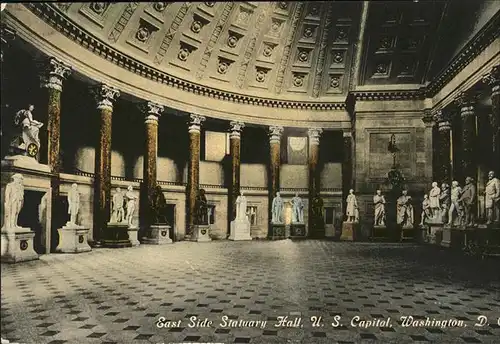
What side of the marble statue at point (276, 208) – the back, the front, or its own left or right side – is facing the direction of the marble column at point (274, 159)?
back

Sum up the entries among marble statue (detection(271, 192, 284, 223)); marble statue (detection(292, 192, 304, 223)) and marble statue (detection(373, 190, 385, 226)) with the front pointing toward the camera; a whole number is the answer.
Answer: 3

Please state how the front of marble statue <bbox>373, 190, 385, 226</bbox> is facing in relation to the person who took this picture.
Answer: facing the viewer

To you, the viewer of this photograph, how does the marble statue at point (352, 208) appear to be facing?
facing the viewer

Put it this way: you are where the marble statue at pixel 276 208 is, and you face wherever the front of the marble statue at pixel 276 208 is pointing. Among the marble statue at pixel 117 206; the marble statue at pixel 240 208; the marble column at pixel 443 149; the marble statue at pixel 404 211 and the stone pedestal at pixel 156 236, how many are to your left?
2

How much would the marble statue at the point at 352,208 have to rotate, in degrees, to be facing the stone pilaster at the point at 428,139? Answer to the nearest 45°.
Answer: approximately 135° to its left

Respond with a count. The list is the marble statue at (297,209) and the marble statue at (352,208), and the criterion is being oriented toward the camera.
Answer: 2

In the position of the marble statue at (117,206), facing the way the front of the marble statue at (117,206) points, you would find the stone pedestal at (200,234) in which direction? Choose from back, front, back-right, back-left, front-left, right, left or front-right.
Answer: left

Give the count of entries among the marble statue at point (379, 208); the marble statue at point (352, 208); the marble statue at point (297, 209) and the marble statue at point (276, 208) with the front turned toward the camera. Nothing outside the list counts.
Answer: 4

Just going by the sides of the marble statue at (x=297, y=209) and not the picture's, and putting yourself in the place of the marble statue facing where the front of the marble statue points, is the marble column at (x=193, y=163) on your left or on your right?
on your right

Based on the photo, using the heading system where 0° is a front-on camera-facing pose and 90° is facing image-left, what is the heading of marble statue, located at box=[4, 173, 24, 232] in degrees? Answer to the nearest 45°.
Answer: approximately 315°

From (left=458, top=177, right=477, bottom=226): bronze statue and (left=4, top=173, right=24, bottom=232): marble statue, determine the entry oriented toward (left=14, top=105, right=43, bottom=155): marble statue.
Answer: (left=458, top=177, right=477, bottom=226): bronze statue

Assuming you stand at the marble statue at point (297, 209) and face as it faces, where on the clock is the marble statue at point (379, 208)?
the marble statue at point (379, 208) is roughly at 9 o'clock from the marble statue at point (297, 209).
